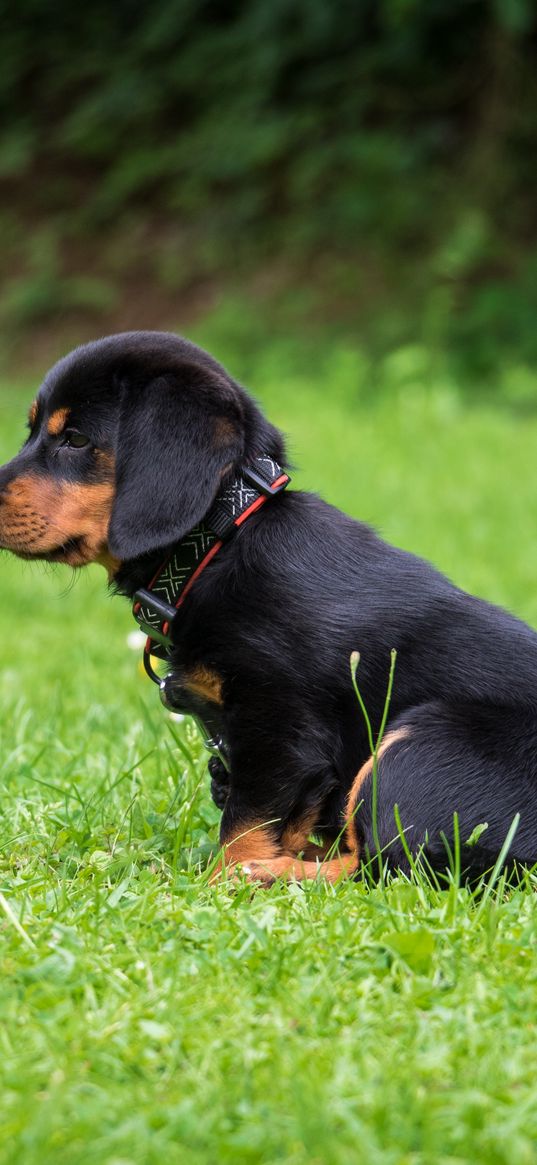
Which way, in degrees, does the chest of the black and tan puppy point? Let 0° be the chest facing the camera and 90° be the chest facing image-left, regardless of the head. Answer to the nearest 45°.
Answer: approximately 90°
